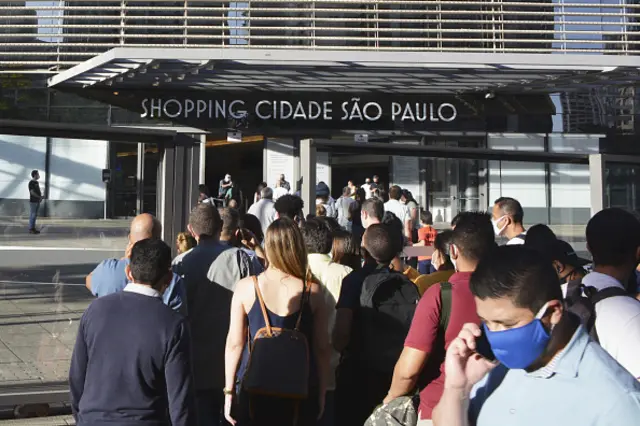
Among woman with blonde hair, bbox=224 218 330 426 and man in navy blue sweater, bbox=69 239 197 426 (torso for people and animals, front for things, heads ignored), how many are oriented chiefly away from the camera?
2

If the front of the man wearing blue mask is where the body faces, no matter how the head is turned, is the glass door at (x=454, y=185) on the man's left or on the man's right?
on the man's right

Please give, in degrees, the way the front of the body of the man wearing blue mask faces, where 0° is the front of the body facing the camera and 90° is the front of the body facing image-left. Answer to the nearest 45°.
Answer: approximately 45°

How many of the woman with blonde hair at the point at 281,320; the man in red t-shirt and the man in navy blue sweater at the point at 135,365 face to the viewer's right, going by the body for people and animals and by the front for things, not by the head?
0

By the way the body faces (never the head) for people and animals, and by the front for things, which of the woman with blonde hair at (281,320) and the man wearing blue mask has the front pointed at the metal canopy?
the woman with blonde hair

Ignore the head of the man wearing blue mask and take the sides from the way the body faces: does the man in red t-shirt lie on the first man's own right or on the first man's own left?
on the first man's own right

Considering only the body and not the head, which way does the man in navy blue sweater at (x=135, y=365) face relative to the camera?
away from the camera

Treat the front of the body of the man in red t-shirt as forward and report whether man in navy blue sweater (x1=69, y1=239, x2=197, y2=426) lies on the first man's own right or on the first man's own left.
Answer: on the first man's own left

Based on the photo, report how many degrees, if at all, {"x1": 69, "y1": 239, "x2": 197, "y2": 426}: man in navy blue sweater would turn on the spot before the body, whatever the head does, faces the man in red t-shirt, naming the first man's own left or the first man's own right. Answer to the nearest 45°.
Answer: approximately 90° to the first man's own right

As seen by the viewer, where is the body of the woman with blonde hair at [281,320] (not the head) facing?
away from the camera

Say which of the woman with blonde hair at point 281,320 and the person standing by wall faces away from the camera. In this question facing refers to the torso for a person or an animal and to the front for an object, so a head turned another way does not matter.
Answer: the woman with blonde hair

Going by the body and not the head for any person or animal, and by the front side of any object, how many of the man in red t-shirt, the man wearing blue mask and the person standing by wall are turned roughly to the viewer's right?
1

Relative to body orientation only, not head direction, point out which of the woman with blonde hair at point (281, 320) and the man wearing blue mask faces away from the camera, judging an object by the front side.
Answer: the woman with blonde hair

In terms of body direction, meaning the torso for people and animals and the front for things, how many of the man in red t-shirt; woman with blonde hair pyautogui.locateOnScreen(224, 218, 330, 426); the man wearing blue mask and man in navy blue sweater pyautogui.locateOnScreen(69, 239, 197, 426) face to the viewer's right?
0

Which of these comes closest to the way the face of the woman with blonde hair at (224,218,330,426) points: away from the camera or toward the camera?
away from the camera

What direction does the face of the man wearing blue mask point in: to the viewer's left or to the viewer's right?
to the viewer's left

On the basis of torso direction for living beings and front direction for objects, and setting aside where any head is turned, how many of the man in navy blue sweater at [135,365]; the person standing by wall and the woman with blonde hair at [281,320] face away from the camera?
2
